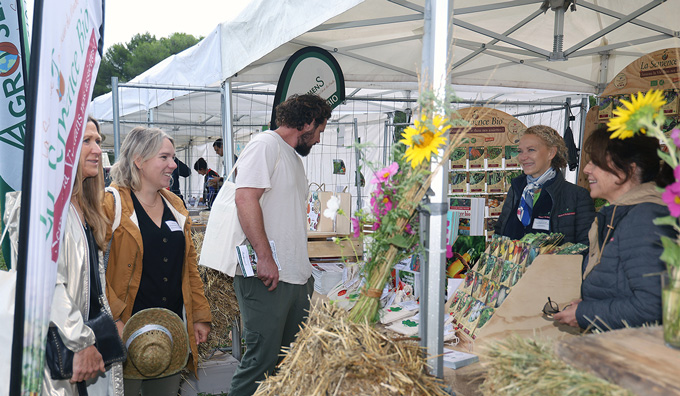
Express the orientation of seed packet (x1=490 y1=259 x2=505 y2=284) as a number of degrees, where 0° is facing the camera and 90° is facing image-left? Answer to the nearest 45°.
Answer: approximately 45°

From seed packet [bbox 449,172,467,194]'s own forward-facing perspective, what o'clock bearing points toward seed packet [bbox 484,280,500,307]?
seed packet [bbox 484,280,500,307] is roughly at 12 o'clock from seed packet [bbox 449,172,467,194].

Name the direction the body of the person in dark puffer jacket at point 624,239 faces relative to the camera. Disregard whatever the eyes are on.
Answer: to the viewer's left

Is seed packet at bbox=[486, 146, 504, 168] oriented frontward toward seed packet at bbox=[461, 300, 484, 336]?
yes

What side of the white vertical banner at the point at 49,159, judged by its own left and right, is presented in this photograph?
front

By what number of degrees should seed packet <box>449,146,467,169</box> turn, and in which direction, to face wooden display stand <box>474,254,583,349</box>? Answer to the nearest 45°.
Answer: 0° — it already faces it

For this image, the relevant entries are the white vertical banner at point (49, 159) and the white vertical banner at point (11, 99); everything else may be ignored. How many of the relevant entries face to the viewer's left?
0

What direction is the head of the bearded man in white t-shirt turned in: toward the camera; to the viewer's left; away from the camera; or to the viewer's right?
to the viewer's right

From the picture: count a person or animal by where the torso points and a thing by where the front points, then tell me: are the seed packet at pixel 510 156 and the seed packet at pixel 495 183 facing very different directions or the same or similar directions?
same or similar directions

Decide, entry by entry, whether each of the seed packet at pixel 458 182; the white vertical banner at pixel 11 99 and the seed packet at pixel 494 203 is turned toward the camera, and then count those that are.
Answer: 3

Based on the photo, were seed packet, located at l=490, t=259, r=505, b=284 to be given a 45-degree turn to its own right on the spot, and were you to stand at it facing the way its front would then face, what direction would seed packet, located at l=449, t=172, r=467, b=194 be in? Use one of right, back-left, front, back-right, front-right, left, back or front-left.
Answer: right

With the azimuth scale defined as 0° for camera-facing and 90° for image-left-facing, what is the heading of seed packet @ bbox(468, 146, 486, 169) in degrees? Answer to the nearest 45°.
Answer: approximately 0°

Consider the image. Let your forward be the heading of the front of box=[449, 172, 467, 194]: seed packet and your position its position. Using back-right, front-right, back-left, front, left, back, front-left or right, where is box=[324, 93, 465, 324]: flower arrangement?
front

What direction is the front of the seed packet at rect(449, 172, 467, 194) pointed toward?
toward the camera

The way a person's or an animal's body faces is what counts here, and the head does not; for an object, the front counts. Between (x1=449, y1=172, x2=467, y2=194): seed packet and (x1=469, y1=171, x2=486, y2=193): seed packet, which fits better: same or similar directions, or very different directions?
same or similar directions

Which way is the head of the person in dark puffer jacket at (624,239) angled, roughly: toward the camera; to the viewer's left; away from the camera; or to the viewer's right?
to the viewer's left

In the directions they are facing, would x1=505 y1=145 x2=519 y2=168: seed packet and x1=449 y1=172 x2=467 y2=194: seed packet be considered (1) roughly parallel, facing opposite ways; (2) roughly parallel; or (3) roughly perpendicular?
roughly parallel

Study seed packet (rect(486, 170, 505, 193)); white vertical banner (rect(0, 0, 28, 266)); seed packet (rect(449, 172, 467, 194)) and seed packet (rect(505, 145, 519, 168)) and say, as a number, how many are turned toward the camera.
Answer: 4

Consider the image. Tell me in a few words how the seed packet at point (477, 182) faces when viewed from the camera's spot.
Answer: facing the viewer

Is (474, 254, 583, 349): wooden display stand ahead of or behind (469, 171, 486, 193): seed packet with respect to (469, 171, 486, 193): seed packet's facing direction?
ahead
